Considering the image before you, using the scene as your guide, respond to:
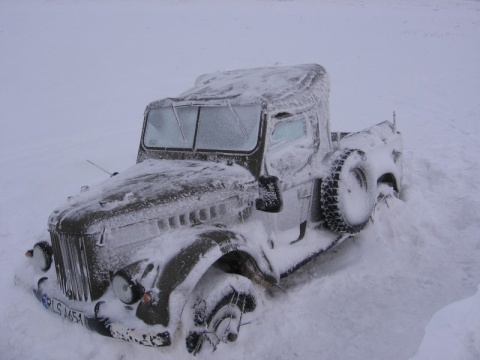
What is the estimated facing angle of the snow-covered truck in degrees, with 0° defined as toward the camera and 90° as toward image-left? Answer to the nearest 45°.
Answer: approximately 45°
